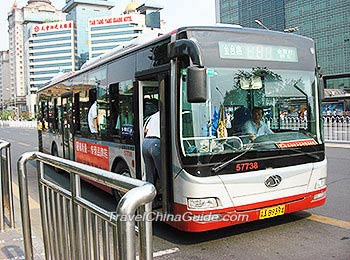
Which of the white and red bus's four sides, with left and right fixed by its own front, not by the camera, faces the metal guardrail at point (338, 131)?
left

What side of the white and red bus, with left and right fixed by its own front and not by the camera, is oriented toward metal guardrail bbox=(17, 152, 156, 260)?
right

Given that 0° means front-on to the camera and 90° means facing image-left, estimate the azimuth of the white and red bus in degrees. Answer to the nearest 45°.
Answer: approximately 315°
